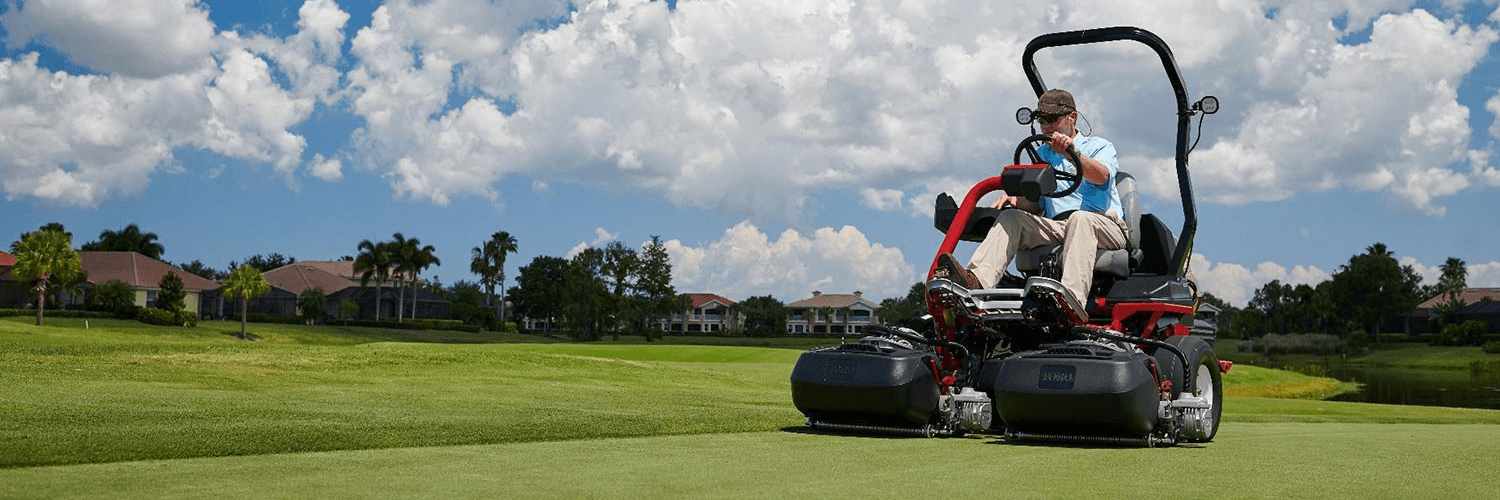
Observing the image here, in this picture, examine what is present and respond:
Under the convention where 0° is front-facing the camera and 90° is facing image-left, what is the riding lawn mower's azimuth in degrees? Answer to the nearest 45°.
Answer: approximately 45°
